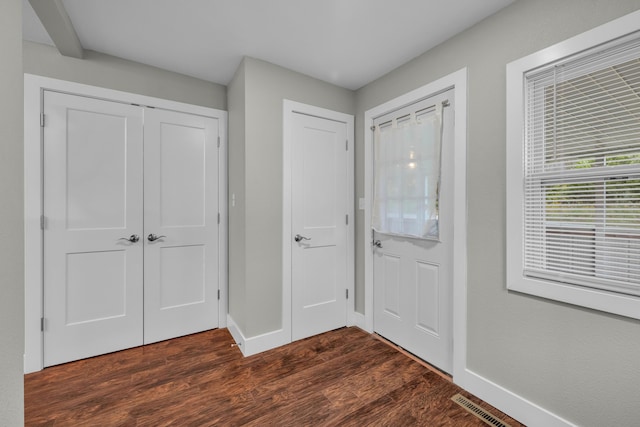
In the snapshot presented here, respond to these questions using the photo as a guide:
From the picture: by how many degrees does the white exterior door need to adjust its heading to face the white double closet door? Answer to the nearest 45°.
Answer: approximately 45° to its right

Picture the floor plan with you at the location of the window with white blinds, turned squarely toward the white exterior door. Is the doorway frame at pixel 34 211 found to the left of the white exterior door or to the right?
left

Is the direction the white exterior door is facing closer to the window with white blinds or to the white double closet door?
the white double closet door

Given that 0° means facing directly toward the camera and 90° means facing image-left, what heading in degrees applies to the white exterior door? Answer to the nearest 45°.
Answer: approximately 45°

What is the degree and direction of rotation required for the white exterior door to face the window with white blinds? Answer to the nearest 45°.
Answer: approximately 90° to its left

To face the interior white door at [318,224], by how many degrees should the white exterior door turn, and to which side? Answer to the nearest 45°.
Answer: approximately 45° to its right

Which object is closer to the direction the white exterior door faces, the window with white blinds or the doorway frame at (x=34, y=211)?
the doorway frame

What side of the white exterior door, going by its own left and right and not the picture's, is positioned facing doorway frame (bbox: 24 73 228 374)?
front
